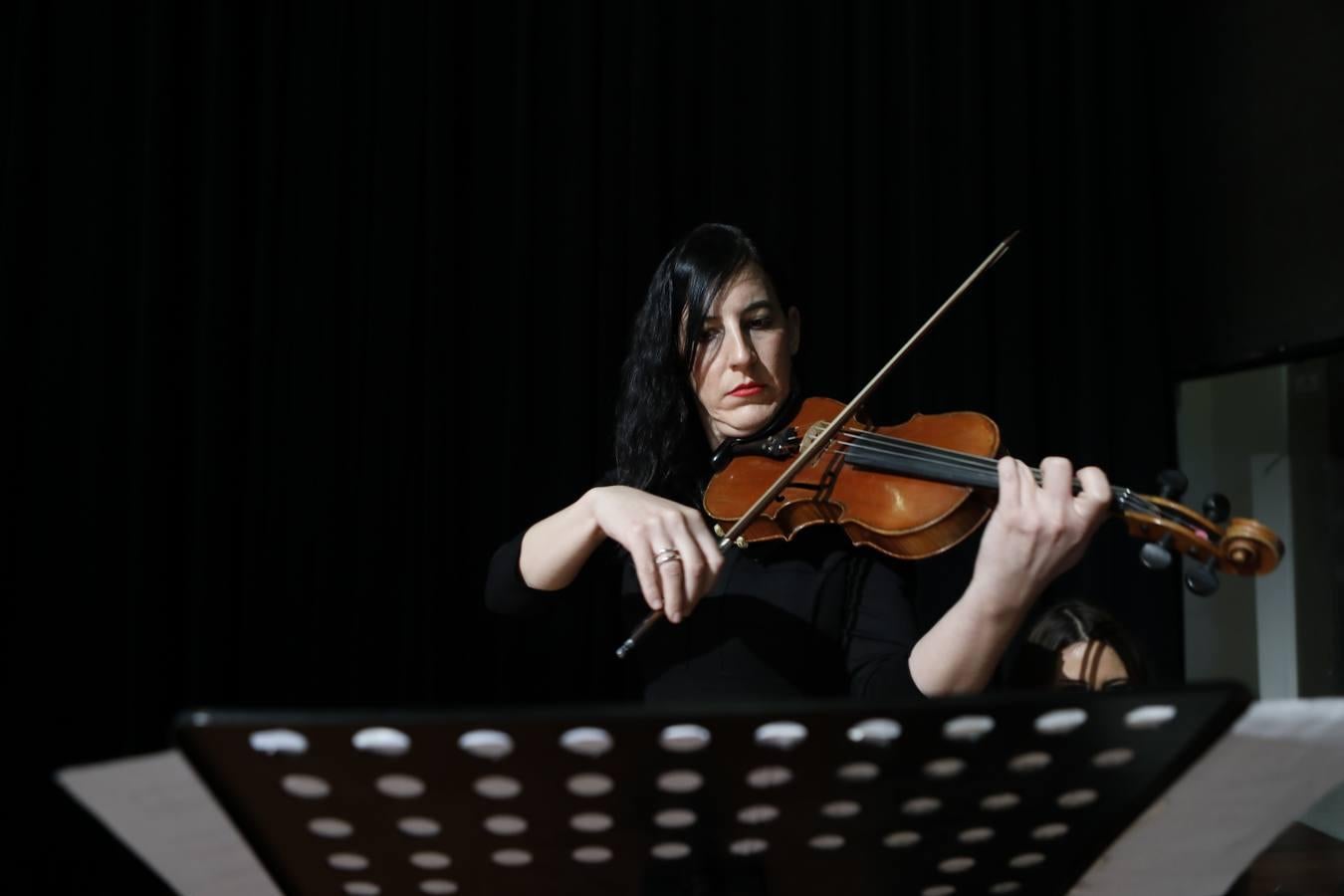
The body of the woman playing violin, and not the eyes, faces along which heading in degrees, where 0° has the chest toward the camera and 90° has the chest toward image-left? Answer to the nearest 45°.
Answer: approximately 0°

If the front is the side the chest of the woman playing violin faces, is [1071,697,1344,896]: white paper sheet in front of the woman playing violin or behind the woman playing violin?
in front

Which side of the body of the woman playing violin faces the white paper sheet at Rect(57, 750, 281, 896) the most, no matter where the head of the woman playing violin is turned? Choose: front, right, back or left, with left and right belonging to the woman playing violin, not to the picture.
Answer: front
